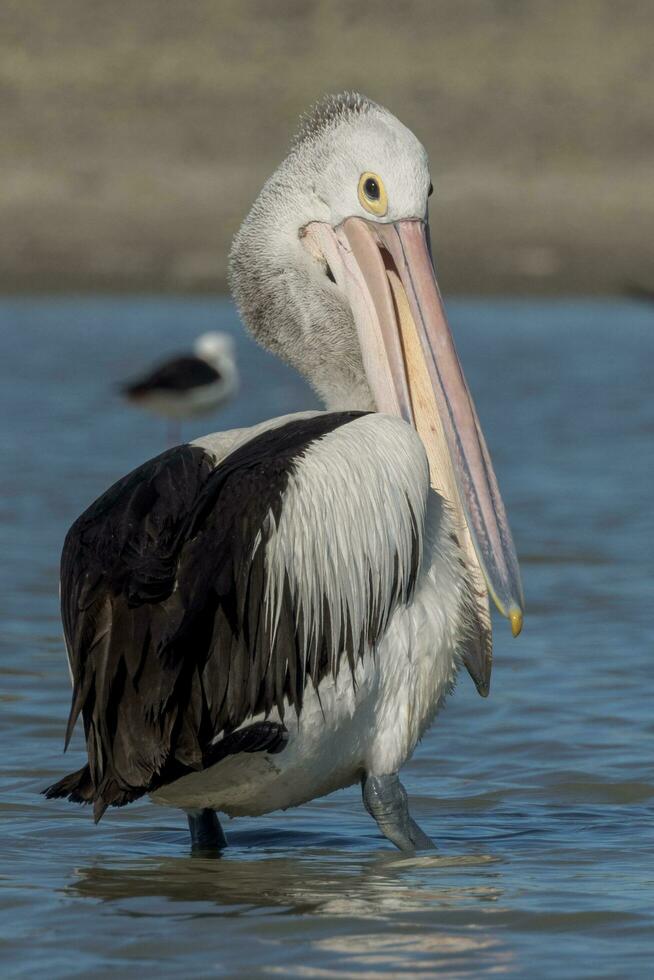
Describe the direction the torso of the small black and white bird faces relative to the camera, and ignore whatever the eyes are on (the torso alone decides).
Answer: to the viewer's right

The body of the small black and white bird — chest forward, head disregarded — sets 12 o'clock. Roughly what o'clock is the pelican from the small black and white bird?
The pelican is roughly at 3 o'clock from the small black and white bird.
